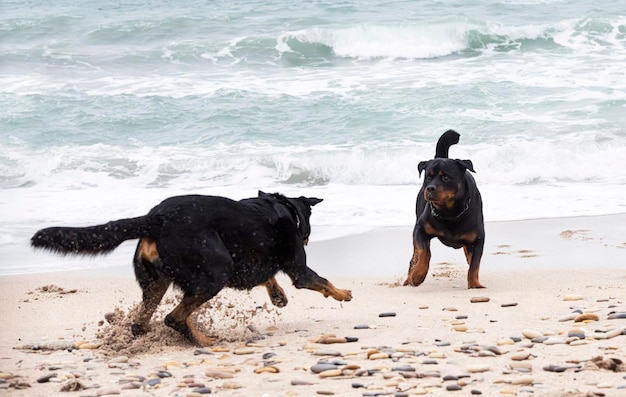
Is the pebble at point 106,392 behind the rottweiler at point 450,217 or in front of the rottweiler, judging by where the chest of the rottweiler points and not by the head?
in front

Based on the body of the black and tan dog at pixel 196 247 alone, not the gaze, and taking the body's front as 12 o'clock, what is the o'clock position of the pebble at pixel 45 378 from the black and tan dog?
The pebble is roughly at 6 o'clock from the black and tan dog.

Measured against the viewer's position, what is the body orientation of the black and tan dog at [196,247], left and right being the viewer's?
facing away from the viewer and to the right of the viewer

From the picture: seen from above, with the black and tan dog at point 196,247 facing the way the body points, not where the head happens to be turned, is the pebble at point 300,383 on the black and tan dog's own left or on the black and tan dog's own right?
on the black and tan dog's own right

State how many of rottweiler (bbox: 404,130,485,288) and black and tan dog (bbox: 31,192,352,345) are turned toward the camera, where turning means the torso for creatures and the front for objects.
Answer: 1

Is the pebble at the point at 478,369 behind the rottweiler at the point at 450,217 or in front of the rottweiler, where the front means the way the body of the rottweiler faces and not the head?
in front

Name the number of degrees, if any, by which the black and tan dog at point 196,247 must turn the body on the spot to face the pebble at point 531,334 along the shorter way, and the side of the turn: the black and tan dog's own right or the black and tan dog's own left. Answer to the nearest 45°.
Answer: approximately 45° to the black and tan dog's own right

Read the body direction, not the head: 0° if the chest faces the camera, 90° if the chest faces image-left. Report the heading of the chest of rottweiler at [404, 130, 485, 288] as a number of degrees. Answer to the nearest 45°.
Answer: approximately 0°

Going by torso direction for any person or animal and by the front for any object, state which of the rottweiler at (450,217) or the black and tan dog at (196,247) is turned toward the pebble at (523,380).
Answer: the rottweiler

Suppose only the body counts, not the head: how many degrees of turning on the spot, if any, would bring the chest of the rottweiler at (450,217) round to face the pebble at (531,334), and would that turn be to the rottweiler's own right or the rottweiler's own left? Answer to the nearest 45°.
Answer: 0° — it already faces it

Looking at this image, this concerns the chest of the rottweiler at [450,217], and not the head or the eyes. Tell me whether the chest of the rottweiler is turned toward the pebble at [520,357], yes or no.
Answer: yes

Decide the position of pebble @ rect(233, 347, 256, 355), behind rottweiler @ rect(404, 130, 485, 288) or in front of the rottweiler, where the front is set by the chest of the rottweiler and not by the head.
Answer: in front
